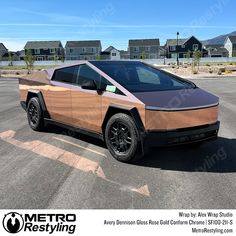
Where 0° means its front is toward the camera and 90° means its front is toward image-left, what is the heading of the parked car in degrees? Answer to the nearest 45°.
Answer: approximately 315°
